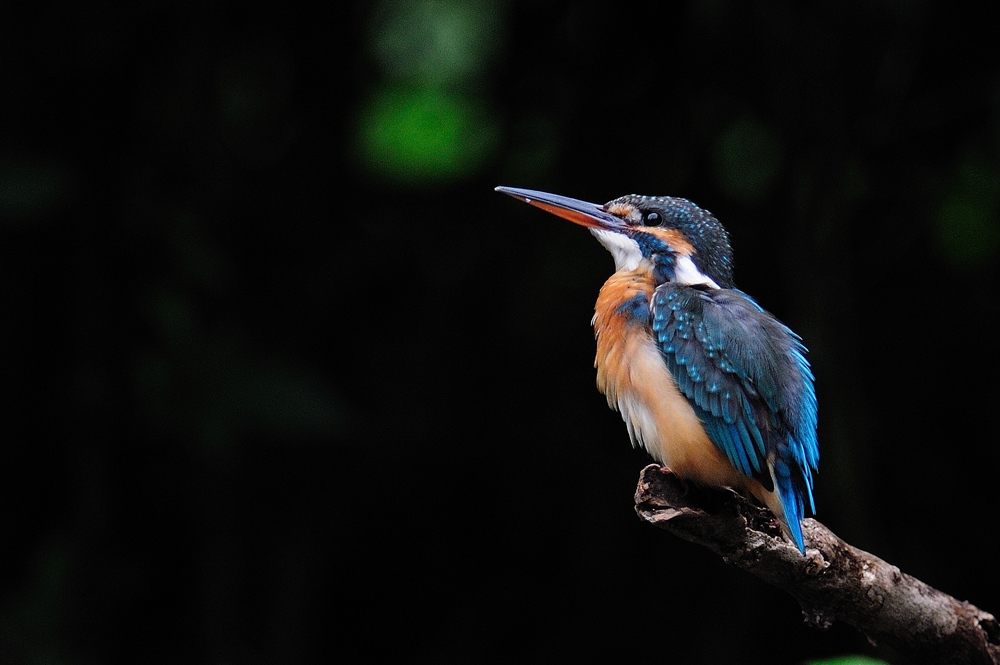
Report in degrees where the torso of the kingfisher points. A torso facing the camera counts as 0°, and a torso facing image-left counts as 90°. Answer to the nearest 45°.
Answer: approximately 90°
